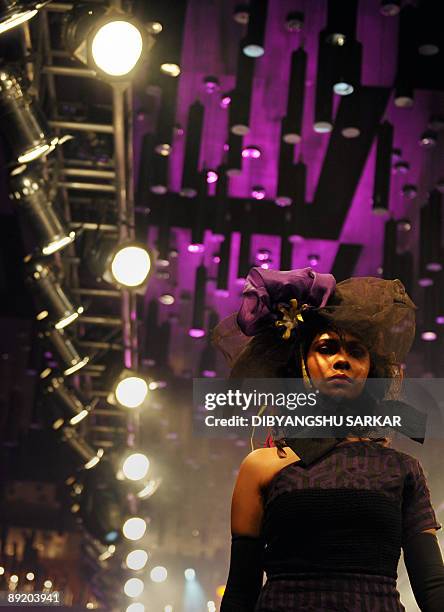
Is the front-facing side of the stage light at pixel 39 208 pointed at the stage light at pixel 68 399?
no

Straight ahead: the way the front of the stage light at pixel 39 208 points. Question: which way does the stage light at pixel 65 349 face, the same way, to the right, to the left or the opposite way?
the same way

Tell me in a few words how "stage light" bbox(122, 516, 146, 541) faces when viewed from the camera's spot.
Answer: facing the viewer

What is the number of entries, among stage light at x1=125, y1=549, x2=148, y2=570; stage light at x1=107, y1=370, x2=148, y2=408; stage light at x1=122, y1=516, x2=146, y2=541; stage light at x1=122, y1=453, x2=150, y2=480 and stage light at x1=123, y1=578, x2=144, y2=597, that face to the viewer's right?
0

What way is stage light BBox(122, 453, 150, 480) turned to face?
toward the camera

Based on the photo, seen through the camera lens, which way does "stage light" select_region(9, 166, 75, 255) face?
facing to the right of the viewer

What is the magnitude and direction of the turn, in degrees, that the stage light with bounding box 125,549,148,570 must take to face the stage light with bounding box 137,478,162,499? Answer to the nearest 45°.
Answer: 0° — it already faces it

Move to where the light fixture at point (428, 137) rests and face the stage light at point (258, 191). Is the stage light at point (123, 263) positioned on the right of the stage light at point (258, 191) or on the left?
left

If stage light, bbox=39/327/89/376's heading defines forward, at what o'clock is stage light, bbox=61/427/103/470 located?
stage light, bbox=61/427/103/470 is roughly at 9 o'clock from stage light, bbox=39/327/89/376.

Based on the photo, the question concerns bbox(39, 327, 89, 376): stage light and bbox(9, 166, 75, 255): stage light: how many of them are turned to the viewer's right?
2

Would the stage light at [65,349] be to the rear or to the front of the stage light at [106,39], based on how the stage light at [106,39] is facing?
to the rear
